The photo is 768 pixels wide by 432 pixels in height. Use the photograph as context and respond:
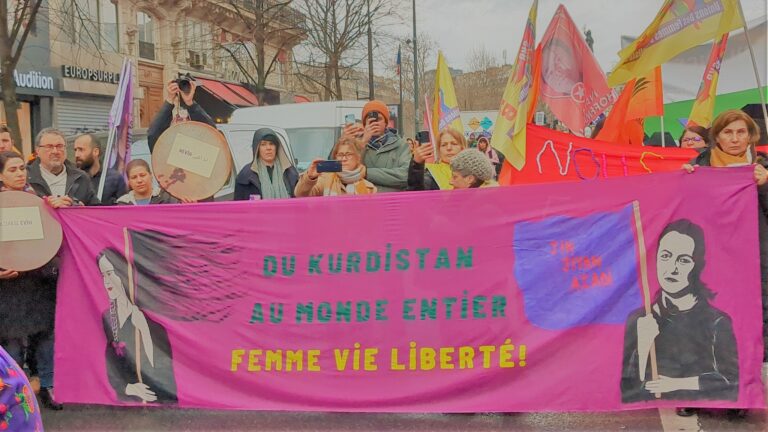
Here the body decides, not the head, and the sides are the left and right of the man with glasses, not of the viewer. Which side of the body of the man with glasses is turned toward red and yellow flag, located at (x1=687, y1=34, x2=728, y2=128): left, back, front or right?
left

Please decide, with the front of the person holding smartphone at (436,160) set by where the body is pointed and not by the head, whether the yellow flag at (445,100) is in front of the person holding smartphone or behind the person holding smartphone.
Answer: behind

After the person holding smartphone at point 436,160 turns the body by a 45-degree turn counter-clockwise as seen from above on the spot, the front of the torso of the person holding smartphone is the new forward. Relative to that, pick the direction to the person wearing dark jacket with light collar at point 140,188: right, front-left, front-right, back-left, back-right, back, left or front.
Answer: back-right

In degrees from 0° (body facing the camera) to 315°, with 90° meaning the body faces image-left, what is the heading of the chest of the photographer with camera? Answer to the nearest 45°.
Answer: approximately 0°
